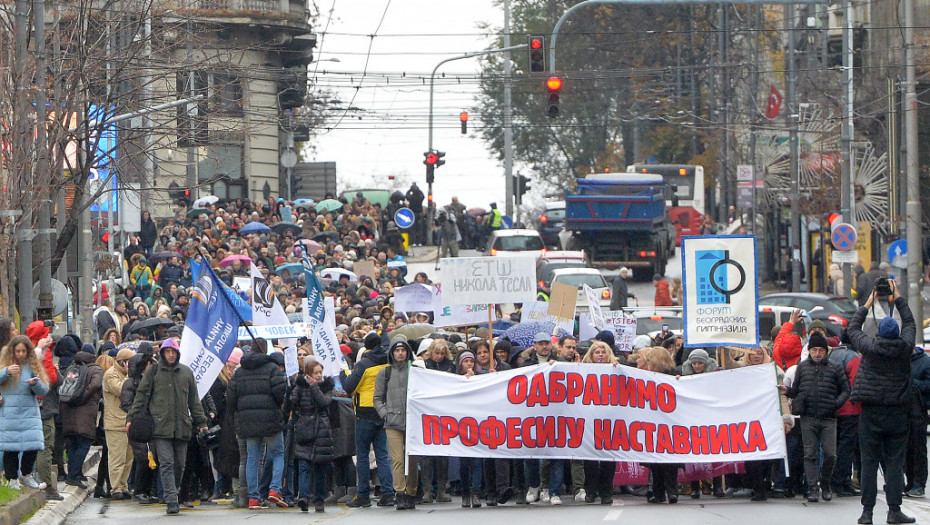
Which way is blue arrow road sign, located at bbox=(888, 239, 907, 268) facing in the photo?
toward the camera

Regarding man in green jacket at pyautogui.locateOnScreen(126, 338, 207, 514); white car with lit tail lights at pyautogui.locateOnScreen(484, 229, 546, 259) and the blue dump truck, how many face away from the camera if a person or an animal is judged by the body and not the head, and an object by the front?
2

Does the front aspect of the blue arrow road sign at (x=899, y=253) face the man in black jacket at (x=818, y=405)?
yes

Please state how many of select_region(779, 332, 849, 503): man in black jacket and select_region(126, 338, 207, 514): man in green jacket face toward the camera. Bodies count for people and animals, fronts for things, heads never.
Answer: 2

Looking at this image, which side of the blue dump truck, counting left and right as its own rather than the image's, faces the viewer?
back

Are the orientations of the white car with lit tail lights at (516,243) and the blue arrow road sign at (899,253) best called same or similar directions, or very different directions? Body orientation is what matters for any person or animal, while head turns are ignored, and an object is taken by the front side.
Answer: very different directions

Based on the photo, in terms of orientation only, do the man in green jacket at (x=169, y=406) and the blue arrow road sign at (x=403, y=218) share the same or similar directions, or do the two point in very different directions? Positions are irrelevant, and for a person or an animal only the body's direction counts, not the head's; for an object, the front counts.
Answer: same or similar directions

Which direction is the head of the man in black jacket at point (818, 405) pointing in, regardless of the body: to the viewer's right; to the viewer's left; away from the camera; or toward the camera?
toward the camera

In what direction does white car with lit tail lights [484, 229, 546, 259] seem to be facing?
away from the camera

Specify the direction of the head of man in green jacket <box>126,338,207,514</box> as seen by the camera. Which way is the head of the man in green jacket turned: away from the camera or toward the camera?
toward the camera

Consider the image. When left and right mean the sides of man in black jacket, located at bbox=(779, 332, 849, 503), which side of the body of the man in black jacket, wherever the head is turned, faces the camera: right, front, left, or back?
front

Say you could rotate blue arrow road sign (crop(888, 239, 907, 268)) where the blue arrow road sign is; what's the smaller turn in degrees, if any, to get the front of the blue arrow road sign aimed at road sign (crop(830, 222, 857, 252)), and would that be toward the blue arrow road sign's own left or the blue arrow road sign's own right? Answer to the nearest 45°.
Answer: approximately 45° to the blue arrow road sign's own right

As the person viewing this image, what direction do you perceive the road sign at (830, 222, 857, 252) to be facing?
facing the viewer
